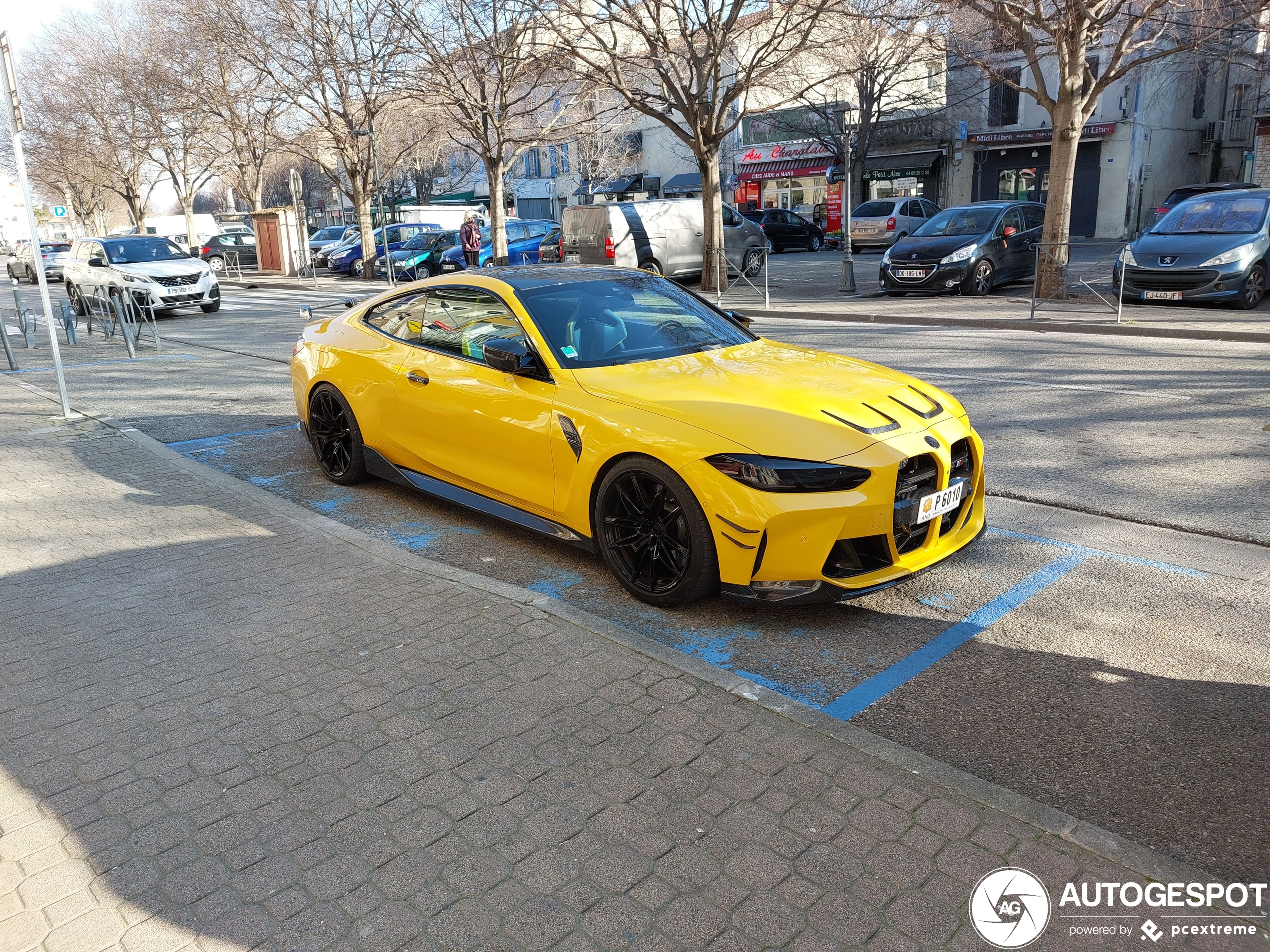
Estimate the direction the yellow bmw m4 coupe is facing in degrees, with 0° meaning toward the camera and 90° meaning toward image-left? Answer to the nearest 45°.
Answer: approximately 315°

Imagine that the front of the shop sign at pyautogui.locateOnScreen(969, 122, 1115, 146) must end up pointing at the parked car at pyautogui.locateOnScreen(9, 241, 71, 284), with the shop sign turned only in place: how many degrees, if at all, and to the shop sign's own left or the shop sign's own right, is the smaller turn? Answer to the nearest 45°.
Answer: approximately 45° to the shop sign's own right

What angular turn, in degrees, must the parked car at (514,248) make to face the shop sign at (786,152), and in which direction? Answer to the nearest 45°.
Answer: approximately 180°

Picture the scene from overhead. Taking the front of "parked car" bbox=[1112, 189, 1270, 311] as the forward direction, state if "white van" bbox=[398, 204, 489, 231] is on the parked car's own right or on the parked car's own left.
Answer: on the parked car's own right

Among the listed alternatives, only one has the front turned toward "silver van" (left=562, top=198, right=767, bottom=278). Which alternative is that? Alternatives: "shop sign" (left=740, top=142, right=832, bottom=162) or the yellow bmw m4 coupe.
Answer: the shop sign

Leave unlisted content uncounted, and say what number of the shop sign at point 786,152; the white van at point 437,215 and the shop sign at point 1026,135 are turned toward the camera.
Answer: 2

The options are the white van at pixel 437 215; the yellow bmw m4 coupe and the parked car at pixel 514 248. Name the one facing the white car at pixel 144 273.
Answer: the parked car

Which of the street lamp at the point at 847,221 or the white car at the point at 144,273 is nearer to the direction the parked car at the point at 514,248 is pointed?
the white car

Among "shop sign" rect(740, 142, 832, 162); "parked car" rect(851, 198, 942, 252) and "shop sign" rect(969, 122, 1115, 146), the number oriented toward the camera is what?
2

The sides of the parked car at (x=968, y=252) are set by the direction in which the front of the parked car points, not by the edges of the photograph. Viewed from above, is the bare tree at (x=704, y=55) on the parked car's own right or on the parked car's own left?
on the parked car's own right

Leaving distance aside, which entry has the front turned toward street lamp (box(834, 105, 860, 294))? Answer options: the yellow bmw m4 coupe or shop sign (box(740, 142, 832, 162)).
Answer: the shop sign
